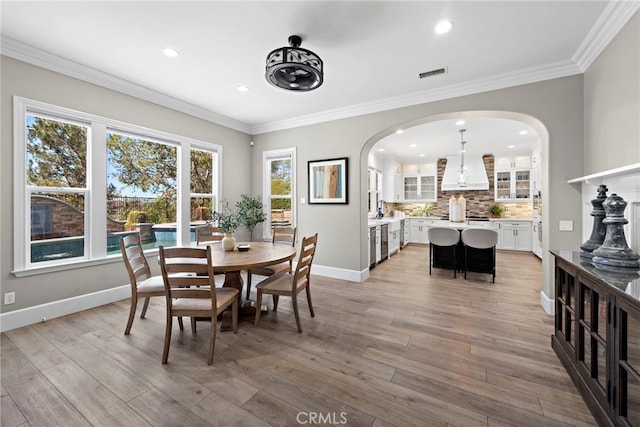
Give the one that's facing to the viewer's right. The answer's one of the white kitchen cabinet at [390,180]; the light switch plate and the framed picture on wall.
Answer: the white kitchen cabinet

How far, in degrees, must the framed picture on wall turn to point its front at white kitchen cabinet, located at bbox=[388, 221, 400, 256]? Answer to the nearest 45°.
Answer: approximately 180°

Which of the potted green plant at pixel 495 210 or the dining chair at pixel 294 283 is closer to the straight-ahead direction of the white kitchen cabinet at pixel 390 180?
the potted green plant

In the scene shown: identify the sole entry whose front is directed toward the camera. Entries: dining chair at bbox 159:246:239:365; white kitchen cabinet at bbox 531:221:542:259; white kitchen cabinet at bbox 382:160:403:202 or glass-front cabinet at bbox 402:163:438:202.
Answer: the glass-front cabinet

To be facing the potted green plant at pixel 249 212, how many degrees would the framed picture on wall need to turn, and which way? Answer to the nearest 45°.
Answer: approximately 45° to its right

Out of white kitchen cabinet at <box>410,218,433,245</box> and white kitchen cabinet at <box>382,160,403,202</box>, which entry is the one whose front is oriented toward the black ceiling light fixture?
white kitchen cabinet at <box>410,218,433,245</box>

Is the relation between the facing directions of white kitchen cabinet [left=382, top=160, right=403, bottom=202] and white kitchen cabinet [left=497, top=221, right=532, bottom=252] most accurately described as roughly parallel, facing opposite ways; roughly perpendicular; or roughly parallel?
roughly perpendicular

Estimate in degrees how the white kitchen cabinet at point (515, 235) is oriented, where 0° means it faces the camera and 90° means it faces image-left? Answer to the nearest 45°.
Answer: approximately 0°
